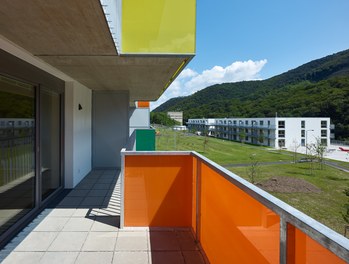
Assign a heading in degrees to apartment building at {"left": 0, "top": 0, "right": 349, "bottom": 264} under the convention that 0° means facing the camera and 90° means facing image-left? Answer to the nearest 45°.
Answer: approximately 270°
